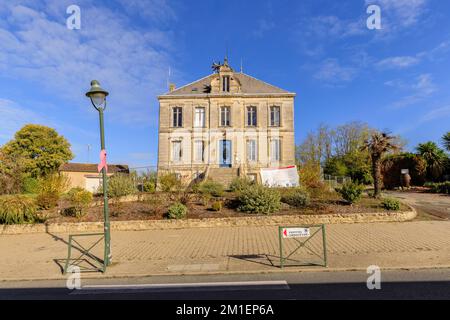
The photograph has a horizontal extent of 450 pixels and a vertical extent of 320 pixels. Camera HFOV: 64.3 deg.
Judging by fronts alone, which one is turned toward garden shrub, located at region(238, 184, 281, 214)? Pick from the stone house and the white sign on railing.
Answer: the stone house

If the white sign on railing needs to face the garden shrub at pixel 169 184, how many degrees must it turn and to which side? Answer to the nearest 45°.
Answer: approximately 135° to its right

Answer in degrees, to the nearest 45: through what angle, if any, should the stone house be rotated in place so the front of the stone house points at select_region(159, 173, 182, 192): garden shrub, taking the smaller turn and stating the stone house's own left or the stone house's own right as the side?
0° — it already faces it

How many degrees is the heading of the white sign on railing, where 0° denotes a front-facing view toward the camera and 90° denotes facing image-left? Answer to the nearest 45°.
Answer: approximately 0°

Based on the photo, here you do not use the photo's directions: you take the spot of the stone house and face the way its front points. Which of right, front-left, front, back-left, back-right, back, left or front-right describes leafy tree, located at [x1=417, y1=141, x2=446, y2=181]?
left

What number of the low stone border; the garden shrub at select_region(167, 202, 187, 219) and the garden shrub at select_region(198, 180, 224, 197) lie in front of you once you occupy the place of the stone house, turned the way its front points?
3

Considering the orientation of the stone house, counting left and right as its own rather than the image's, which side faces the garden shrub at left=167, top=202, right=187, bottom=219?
front

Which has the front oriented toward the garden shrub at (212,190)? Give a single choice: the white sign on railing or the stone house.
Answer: the stone house

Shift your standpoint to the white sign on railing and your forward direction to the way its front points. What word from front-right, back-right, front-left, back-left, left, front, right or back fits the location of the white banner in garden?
back

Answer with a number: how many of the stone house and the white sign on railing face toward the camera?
2

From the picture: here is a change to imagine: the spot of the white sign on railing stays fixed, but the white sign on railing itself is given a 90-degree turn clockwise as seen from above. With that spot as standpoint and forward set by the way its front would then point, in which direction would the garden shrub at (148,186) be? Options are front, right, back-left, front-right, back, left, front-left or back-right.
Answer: front-right

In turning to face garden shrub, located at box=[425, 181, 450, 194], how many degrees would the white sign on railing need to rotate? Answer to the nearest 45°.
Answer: approximately 135° to its left

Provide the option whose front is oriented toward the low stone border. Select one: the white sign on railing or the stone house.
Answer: the stone house

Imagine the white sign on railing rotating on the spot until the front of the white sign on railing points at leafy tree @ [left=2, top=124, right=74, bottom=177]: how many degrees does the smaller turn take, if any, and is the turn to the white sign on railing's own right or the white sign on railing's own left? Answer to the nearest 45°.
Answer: approximately 135° to the white sign on railing's own right

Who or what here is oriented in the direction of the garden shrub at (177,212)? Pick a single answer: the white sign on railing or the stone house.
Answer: the stone house
